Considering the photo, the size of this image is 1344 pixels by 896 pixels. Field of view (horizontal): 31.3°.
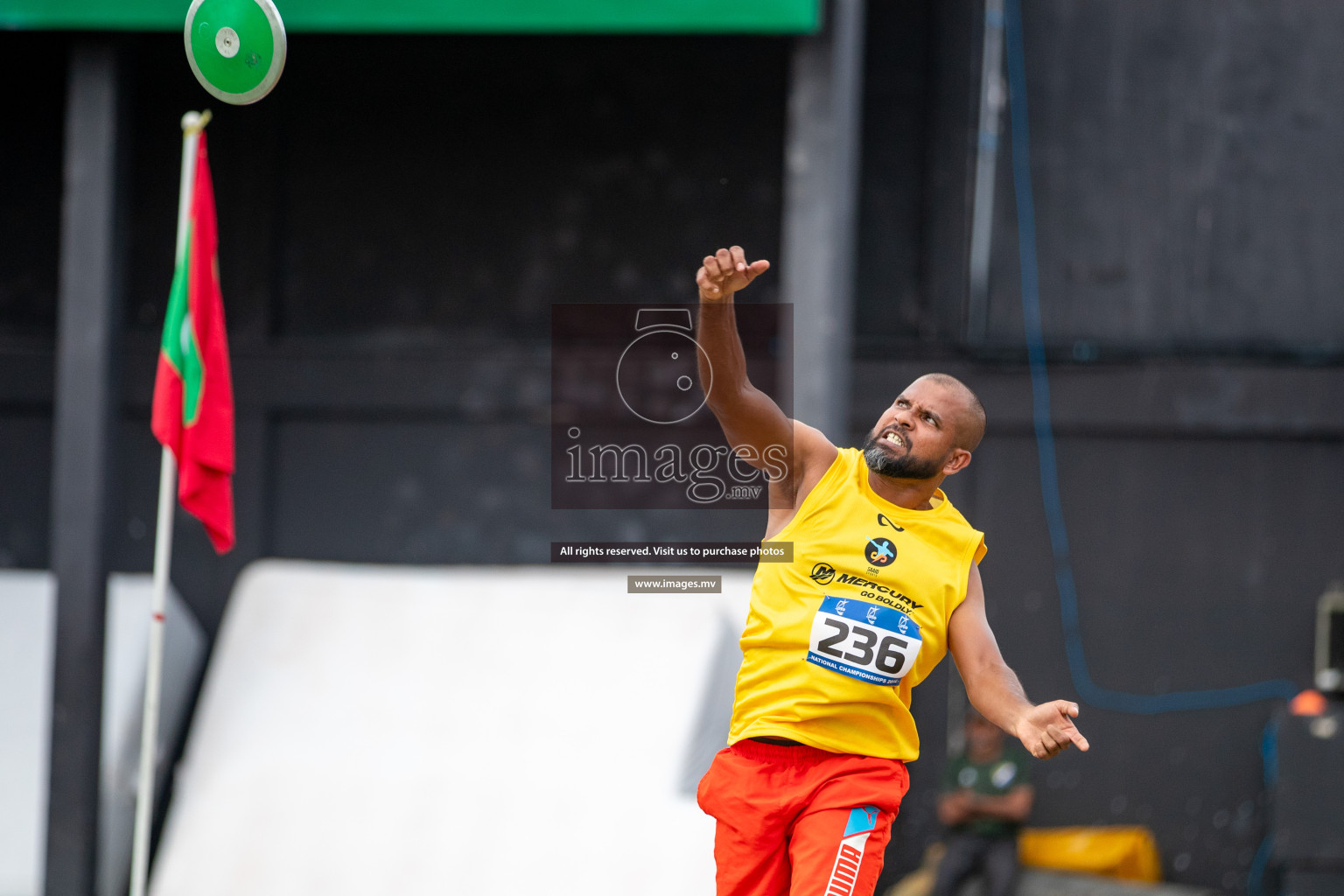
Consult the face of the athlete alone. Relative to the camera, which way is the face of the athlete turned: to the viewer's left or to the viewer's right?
to the viewer's left

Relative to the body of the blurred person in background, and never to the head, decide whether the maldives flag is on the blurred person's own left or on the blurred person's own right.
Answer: on the blurred person's own right

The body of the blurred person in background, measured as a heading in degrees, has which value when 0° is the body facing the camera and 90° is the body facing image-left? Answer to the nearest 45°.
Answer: approximately 0°

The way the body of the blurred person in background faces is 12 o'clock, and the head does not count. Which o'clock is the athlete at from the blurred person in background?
The athlete is roughly at 12 o'clock from the blurred person in background.

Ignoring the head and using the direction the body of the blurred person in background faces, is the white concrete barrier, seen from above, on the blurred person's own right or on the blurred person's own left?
on the blurred person's own right

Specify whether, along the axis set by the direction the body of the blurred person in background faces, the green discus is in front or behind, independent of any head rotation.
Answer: in front
